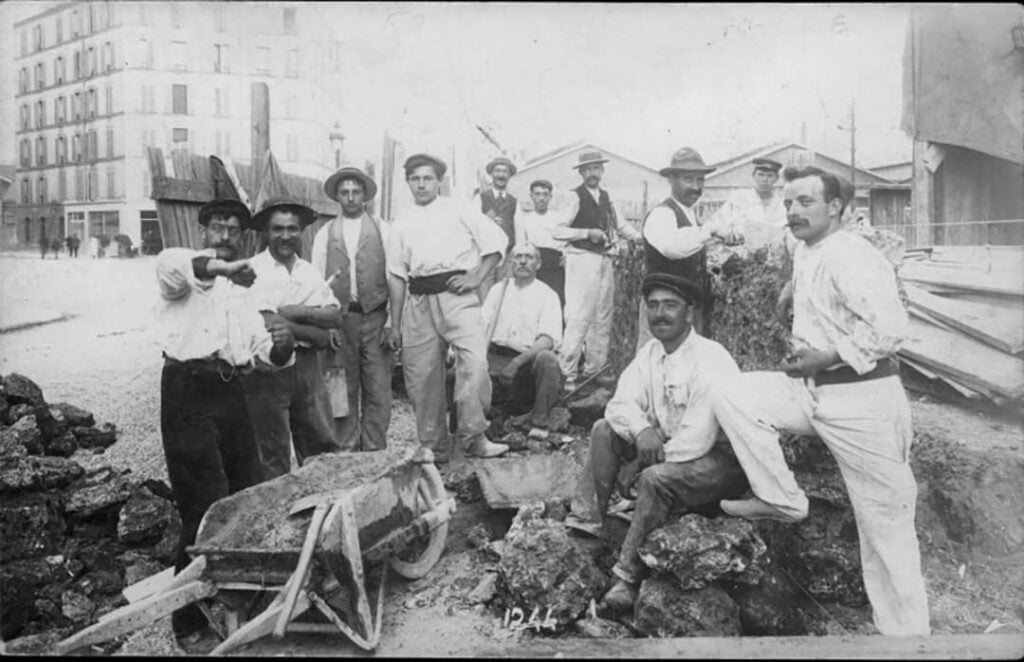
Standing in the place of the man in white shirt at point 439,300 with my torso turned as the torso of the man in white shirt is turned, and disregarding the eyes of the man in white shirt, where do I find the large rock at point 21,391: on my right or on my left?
on my right

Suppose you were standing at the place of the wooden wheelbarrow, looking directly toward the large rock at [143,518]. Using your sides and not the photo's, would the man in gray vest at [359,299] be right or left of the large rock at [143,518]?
right

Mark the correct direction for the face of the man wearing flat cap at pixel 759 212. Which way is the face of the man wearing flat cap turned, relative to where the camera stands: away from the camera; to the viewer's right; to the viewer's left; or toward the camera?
toward the camera

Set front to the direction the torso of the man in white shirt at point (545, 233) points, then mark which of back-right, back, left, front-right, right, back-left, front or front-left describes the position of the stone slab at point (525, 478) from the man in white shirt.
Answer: front

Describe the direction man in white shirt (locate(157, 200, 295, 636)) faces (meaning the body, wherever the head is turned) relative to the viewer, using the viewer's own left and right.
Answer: facing the viewer and to the right of the viewer

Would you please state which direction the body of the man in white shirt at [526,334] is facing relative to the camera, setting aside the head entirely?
toward the camera

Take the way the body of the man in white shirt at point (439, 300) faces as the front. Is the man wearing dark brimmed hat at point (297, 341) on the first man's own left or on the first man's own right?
on the first man's own right

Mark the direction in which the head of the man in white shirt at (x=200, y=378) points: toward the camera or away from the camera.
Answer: toward the camera

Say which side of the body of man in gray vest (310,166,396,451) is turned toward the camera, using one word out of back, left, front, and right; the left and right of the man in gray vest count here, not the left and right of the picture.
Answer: front

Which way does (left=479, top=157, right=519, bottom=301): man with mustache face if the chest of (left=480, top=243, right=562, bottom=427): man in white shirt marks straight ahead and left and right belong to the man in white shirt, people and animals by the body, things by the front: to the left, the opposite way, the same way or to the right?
the same way

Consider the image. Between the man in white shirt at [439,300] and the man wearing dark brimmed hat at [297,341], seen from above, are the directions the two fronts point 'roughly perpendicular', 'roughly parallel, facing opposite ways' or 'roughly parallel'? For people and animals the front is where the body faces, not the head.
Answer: roughly parallel

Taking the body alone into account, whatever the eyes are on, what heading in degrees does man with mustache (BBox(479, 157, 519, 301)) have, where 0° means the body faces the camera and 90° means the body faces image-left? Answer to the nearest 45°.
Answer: approximately 0°

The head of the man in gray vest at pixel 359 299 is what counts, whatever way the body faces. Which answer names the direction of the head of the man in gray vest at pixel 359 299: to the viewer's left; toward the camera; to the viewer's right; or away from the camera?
toward the camera

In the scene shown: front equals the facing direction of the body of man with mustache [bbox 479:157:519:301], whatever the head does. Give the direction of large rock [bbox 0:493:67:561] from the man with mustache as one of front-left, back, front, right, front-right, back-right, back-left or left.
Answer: front-right

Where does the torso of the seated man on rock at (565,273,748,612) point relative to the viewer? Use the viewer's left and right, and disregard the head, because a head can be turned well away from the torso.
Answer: facing the viewer and to the left of the viewer
